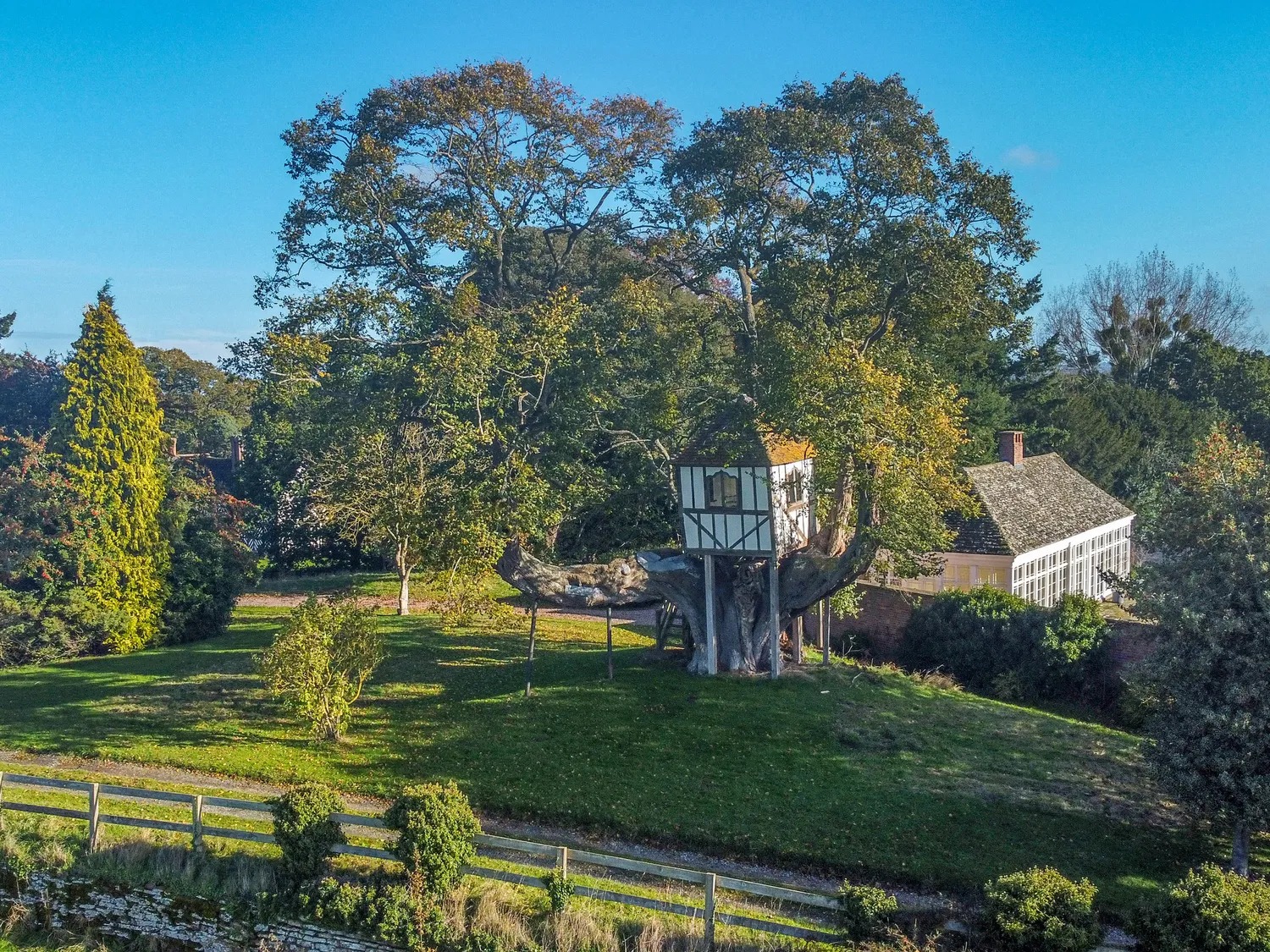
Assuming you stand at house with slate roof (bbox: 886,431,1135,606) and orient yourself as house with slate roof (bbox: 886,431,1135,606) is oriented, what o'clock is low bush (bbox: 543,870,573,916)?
The low bush is roughly at 2 o'clock from the house with slate roof.

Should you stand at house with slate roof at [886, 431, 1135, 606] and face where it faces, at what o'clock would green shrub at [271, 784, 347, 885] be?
The green shrub is roughly at 2 o'clock from the house with slate roof.

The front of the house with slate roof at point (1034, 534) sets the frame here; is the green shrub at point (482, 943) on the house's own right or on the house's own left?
on the house's own right

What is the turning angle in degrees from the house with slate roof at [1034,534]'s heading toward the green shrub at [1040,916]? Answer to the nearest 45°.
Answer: approximately 45° to its right

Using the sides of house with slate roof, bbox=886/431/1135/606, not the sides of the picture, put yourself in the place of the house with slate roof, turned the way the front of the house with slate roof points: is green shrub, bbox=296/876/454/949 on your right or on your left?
on your right

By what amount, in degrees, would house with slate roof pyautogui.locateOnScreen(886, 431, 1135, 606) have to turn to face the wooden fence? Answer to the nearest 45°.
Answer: approximately 45° to its right

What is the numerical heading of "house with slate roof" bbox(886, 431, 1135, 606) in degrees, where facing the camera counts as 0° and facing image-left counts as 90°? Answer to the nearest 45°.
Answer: approximately 315°

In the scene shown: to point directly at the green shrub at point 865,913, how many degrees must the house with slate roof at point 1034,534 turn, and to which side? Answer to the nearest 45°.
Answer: approximately 45° to its right
